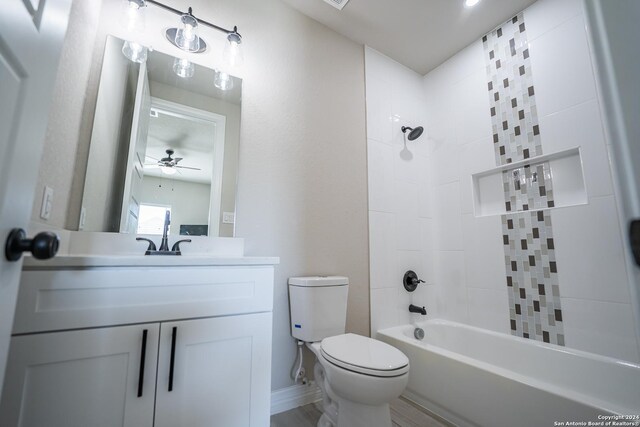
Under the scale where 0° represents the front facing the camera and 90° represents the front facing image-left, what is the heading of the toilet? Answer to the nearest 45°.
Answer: approximately 315°

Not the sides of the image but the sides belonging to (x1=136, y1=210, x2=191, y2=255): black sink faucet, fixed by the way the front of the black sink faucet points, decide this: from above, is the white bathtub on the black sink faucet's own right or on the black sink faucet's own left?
on the black sink faucet's own left

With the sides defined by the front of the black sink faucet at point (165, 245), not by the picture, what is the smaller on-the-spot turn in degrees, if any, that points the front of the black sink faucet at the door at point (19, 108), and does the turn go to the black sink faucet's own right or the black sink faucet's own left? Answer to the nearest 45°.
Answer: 0° — it already faces it

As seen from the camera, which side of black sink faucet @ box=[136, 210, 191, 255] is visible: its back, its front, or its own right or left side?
front

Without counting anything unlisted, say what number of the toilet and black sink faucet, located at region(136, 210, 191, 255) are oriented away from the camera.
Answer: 0

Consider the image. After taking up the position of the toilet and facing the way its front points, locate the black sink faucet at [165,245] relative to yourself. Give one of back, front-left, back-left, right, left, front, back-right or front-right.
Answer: back-right

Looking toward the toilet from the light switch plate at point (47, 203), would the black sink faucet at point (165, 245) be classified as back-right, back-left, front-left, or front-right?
front-left

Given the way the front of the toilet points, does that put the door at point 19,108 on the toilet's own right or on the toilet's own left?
on the toilet's own right

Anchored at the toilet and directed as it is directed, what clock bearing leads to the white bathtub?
The white bathtub is roughly at 10 o'clock from the toilet.
